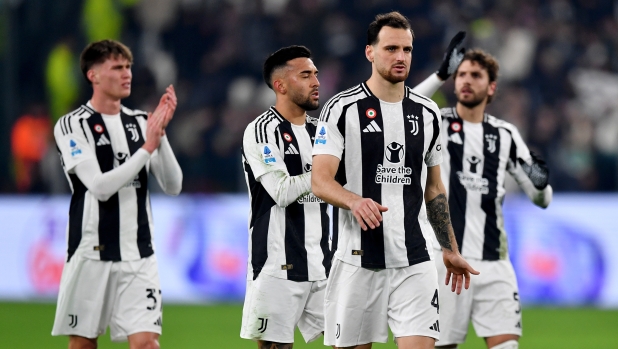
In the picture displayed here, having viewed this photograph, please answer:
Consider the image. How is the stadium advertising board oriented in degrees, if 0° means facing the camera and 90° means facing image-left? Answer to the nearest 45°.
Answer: approximately 0°
